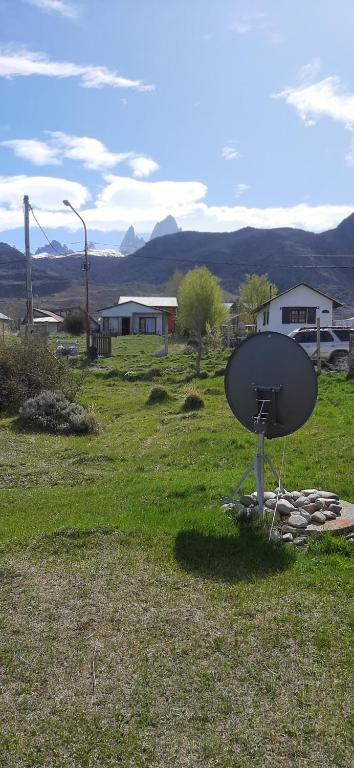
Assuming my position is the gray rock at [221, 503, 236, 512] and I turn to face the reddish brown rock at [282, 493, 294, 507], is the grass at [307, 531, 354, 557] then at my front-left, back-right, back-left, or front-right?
front-right

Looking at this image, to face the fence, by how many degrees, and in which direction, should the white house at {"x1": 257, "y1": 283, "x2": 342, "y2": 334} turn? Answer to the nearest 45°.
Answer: approximately 45° to its right

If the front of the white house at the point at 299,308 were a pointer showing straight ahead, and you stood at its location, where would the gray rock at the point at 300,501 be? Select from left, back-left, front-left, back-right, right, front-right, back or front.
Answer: front

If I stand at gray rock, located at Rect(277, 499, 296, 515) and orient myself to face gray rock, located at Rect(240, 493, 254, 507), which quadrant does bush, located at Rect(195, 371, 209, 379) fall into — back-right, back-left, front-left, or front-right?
front-right

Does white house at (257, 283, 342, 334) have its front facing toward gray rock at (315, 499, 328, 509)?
yes

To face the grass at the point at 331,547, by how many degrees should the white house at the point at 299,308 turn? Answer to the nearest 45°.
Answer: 0° — it already faces it

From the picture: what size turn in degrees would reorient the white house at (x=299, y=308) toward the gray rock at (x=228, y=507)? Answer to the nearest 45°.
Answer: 0° — it already faces it

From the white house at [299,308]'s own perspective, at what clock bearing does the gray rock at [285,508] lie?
The gray rock is roughly at 12 o'clock from the white house.

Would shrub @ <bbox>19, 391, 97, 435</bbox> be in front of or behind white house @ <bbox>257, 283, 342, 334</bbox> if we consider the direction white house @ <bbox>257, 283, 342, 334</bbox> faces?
in front

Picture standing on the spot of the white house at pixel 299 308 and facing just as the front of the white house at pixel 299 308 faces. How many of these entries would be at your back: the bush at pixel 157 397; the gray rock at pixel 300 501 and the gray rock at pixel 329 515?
0

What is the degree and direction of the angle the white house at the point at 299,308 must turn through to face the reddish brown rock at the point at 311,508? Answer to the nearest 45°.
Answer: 0° — it already faces it

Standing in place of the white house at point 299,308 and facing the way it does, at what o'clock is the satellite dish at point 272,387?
The satellite dish is roughly at 12 o'clock from the white house.

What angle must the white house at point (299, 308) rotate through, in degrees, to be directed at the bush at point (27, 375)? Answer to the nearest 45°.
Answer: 0° — it already faces it

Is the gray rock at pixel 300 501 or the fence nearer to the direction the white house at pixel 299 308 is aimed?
the gray rock

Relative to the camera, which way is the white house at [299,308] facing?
toward the camera

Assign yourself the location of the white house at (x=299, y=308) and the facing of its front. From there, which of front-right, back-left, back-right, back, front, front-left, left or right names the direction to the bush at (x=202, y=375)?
front

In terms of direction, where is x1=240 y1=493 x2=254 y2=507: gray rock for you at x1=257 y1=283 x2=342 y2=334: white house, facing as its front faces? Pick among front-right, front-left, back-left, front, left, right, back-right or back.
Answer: front

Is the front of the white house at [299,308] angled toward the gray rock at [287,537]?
yes

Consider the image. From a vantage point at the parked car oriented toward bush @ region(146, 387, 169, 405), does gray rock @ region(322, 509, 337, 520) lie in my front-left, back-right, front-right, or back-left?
front-left
